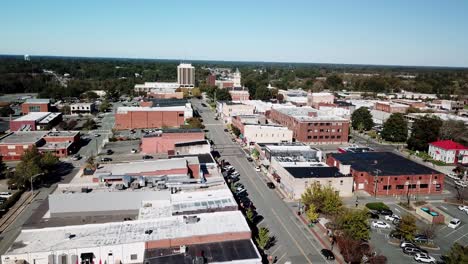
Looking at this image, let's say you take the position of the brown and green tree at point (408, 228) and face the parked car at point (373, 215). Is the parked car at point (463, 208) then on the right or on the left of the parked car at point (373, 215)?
right

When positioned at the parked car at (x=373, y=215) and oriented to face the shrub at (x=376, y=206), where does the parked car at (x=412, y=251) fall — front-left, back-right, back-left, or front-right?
back-right

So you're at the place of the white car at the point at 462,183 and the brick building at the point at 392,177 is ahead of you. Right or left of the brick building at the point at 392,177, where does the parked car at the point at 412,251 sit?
left

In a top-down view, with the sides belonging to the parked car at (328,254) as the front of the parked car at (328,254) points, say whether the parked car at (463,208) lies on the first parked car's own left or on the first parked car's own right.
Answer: on the first parked car's own right
